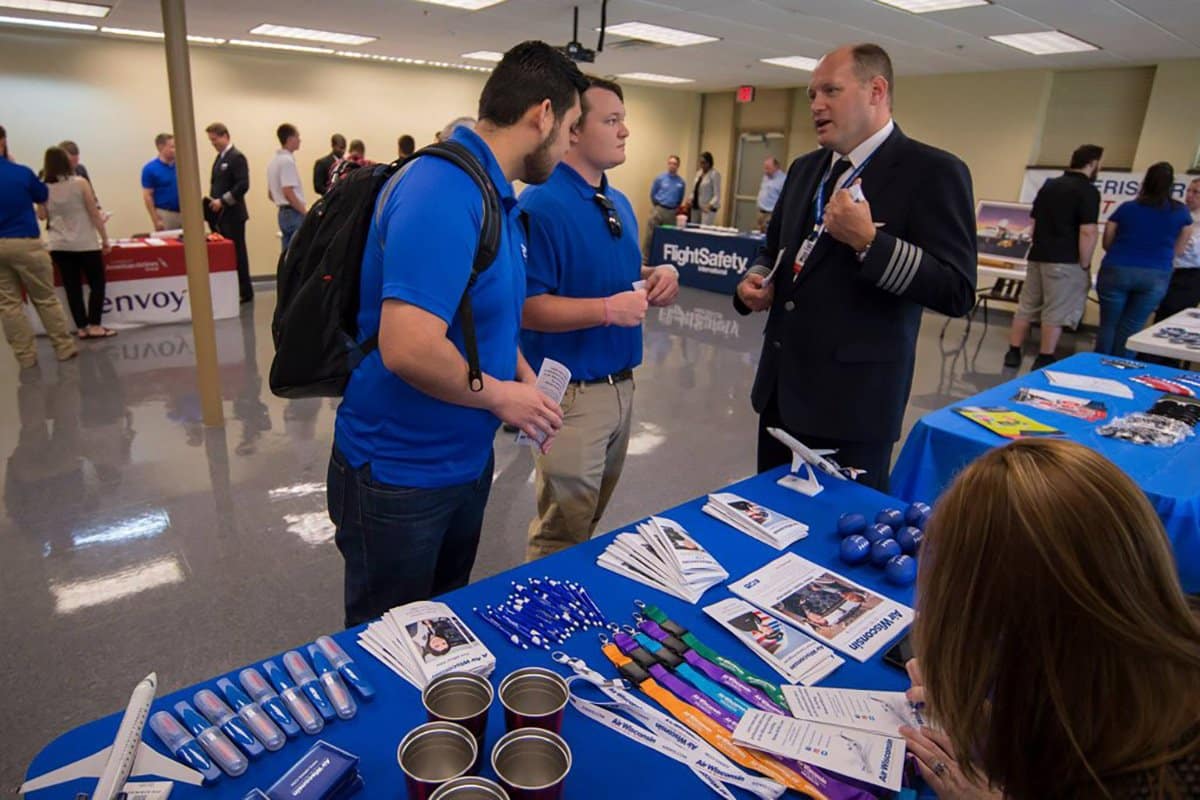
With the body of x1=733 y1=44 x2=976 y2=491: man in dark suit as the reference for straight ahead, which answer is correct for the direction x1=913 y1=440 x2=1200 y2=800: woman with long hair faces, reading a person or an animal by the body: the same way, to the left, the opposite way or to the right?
to the right

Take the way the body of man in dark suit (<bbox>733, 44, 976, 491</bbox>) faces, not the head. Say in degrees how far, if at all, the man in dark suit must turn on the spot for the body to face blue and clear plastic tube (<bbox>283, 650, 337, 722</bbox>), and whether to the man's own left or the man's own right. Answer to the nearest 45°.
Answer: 0° — they already face it

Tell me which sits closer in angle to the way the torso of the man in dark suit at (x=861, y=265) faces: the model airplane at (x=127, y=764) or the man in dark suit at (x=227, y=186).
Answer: the model airplane

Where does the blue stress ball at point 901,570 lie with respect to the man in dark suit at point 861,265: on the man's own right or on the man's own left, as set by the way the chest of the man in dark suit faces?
on the man's own left

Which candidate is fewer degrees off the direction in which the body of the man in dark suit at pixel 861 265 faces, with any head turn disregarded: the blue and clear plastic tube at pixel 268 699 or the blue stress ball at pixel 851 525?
the blue and clear plastic tube

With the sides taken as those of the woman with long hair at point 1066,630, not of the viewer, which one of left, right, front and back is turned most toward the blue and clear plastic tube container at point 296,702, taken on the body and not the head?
left

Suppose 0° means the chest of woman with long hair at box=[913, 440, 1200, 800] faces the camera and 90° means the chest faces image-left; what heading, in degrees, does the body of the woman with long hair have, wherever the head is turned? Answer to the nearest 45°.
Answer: approximately 135°
